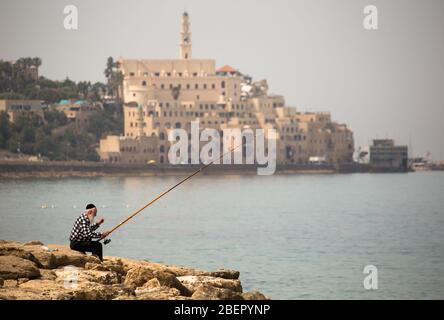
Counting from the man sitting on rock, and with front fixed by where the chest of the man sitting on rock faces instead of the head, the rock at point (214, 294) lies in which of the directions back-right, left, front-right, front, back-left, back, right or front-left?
front-right

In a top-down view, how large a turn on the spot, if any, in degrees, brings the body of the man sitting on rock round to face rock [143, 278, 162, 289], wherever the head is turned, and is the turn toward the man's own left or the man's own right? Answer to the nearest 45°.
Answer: approximately 45° to the man's own right

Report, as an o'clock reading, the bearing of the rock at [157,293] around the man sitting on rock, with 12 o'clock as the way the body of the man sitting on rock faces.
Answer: The rock is roughly at 2 o'clock from the man sitting on rock.

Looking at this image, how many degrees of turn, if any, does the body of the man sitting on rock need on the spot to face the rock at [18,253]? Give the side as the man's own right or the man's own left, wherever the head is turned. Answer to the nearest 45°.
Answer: approximately 180°

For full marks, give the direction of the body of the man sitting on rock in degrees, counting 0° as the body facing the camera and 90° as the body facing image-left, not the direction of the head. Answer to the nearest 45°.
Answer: approximately 270°

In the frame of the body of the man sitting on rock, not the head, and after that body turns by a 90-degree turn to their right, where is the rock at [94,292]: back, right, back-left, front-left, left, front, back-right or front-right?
front

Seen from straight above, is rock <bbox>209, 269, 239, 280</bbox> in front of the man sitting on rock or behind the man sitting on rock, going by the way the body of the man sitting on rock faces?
in front

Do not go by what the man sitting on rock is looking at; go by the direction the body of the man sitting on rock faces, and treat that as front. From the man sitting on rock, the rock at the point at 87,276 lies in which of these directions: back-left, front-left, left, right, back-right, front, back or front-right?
right

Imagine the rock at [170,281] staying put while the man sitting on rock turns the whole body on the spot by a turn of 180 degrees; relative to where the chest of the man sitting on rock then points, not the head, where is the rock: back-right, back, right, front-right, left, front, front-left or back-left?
back-left

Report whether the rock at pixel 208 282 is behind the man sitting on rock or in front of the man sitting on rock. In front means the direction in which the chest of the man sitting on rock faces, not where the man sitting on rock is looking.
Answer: in front
